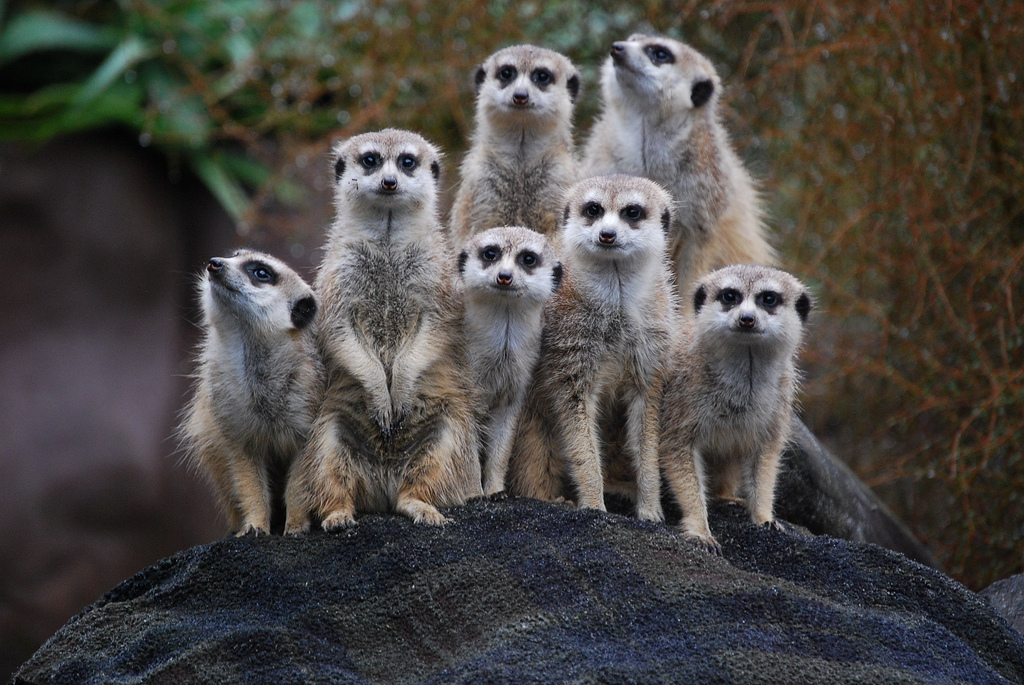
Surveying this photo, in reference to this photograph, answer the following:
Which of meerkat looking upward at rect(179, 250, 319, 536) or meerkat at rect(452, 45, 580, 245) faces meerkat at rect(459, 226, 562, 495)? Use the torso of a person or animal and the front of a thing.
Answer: meerkat at rect(452, 45, 580, 245)

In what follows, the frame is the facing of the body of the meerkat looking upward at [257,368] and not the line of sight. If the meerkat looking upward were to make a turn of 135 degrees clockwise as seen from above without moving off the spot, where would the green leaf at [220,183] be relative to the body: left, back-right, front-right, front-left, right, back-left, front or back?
front

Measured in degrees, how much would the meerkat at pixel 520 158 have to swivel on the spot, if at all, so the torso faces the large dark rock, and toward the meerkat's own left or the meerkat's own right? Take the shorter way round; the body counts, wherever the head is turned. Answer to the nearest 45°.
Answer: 0° — it already faces it

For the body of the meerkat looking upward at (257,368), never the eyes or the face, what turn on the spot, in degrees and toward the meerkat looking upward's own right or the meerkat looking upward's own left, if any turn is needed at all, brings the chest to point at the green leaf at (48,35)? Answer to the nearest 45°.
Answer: approximately 135° to the meerkat looking upward's own right

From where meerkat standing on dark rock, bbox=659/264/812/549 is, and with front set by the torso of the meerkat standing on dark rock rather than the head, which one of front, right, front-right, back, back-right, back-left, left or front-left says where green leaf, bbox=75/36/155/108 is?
back-right

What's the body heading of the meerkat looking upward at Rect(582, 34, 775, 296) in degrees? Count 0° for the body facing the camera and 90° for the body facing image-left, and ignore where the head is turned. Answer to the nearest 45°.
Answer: approximately 45°
